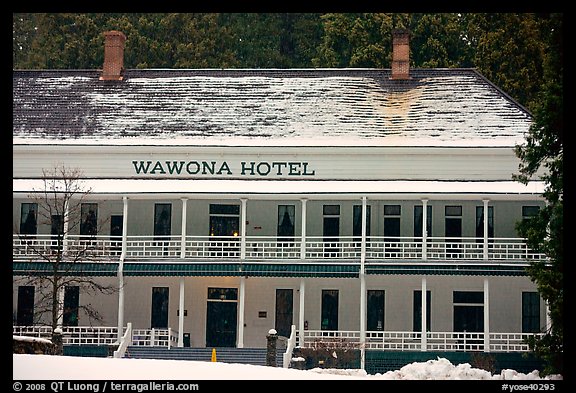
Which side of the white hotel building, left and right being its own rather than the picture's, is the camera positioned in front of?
front
